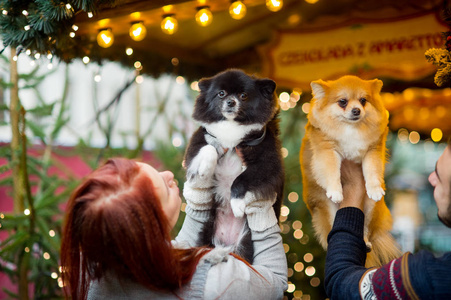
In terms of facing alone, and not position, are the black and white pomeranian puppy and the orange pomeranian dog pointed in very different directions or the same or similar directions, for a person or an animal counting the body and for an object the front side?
same or similar directions

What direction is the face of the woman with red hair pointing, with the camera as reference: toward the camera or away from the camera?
away from the camera

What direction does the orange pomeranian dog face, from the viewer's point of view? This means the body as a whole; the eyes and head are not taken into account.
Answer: toward the camera

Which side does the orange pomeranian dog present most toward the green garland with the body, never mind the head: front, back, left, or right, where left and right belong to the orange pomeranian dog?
right

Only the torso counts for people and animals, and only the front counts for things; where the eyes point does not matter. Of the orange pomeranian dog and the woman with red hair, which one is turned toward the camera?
the orange pomeranian dog

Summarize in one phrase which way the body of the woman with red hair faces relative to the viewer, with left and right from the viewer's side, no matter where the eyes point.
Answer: facing away from the viewer and to the right of the viewer

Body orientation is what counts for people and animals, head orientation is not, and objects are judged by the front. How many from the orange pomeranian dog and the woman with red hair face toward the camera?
1
